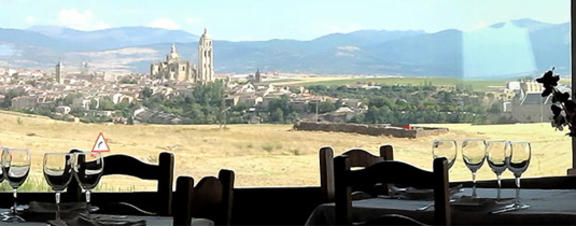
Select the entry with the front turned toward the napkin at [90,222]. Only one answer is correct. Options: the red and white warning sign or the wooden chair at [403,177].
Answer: the red and white warning sign

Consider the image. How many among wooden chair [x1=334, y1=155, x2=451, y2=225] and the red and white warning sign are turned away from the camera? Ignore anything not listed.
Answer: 1

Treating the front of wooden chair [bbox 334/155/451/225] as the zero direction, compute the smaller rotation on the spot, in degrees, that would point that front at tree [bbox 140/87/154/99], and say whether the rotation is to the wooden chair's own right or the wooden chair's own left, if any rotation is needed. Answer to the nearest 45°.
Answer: approximately 45° to the wooden chair's own left

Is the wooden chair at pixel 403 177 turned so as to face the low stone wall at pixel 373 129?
yes

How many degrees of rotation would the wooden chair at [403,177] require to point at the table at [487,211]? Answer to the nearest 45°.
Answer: approximately 45° to its right

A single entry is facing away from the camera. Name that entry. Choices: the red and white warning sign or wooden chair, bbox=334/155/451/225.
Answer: the wooden chair

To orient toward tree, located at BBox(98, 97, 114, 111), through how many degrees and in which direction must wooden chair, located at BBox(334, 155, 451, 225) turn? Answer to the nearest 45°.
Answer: approximately 45° to its left

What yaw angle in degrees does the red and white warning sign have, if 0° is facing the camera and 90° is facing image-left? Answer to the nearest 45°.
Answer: approximately 0°

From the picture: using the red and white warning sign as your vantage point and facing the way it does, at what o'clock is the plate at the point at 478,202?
The plate is roughly at 11 o'clock from the red and white warning sign.

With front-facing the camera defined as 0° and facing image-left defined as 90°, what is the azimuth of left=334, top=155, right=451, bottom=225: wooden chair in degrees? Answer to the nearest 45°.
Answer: approximately 180°
